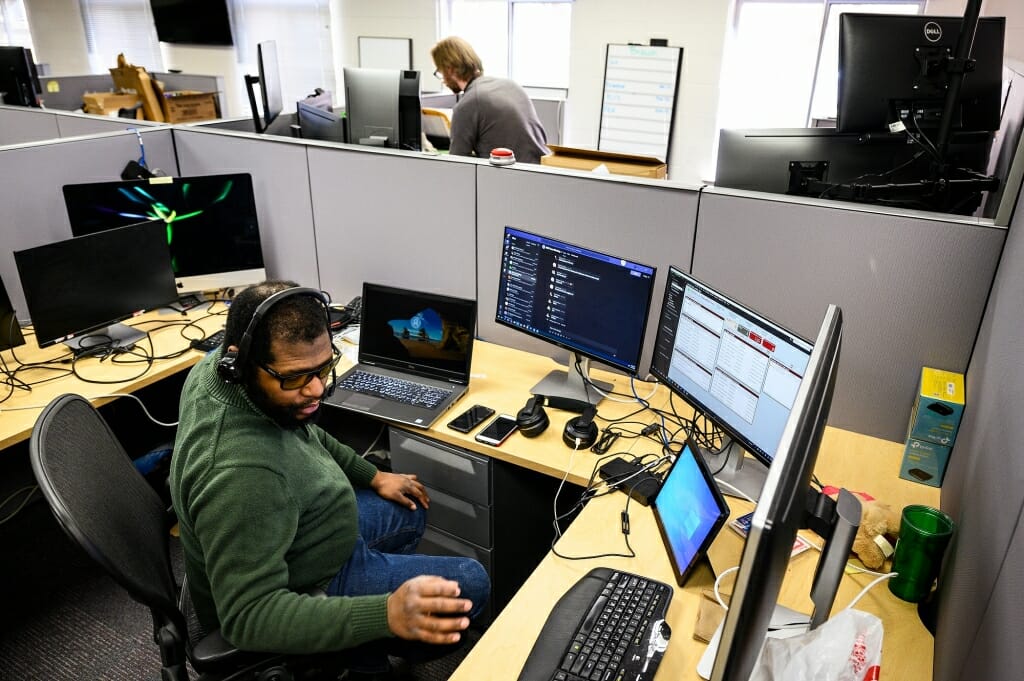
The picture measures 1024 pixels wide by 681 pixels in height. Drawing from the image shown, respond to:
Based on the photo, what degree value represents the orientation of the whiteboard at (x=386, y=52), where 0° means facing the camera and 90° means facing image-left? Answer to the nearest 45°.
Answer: approximately 0°

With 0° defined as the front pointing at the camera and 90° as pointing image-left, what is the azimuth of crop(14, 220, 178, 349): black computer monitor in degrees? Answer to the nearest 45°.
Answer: approximately 315°

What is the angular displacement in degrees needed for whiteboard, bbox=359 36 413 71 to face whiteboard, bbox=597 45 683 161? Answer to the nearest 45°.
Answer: approximately 45° to its left

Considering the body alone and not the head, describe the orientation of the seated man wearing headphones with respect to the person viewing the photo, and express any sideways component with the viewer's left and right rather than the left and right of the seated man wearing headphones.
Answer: facing to the right of the viewer

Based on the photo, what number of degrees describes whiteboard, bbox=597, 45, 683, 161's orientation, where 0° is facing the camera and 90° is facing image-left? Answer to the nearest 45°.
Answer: approximately 0°

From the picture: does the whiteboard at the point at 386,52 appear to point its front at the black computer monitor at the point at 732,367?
yes

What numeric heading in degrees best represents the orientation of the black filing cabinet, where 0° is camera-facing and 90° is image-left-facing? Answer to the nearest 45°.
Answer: approximately 45°

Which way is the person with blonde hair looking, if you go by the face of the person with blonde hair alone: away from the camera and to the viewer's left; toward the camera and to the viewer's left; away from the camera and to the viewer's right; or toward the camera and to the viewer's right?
away from the camera and to the viewer's left

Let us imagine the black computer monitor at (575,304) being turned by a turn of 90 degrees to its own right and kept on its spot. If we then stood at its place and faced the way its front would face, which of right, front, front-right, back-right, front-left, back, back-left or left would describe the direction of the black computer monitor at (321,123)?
front

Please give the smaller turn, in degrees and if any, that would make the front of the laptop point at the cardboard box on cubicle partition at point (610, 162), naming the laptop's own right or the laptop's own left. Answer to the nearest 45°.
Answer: approximately 135° to the laptop's own left

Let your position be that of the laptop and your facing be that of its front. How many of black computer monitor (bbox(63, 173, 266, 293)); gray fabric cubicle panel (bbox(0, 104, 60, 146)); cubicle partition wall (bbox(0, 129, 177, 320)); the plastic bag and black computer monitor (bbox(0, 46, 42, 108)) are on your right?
4

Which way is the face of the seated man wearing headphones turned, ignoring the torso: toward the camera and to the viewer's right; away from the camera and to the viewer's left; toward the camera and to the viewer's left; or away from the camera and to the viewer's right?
toward the camera and to the viewer's right

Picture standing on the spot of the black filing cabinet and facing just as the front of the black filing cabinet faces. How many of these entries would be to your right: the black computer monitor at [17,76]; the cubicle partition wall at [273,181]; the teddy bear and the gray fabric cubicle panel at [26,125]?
3
